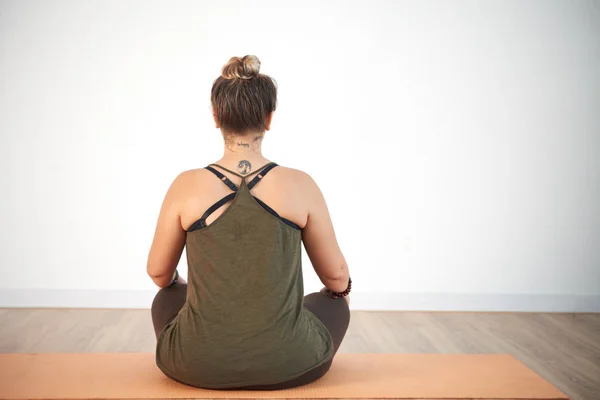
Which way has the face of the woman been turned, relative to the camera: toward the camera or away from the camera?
away from the camera

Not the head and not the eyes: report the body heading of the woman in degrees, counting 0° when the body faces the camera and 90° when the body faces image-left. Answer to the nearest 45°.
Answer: approximately 180°
